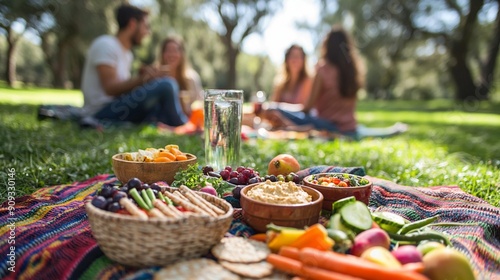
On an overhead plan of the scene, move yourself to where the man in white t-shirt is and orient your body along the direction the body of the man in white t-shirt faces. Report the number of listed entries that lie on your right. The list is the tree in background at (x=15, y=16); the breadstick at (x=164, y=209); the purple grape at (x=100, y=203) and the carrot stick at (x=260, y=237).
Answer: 3

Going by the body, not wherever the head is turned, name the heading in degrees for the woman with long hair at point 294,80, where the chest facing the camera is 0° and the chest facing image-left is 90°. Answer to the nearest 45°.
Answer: approximately 0°

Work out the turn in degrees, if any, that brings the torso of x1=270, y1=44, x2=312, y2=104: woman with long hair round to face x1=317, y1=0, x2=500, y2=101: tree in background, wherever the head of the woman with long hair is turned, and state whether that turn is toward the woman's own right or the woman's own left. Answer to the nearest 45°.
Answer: approximately 135° to the woman's own left

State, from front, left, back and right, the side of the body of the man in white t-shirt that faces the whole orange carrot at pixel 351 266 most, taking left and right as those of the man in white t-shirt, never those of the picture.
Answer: right

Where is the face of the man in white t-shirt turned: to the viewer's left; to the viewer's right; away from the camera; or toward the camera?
to the viewer's right

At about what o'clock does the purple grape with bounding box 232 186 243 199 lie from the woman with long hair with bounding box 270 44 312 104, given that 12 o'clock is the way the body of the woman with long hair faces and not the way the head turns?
The purple grape is roughly at 12 o'clock from the woman with long hair.

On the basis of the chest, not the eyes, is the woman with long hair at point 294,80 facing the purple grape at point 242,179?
yes

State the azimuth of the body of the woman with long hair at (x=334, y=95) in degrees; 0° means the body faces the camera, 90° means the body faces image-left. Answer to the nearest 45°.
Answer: approximately 135°

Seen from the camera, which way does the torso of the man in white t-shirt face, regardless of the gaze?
to the viewer's right

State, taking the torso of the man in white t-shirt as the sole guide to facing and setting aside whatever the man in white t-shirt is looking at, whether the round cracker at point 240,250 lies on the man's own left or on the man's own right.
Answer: on the man's own right

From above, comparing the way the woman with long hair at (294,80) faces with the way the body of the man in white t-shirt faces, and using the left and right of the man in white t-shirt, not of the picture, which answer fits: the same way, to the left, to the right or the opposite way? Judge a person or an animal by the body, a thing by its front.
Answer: to the right
